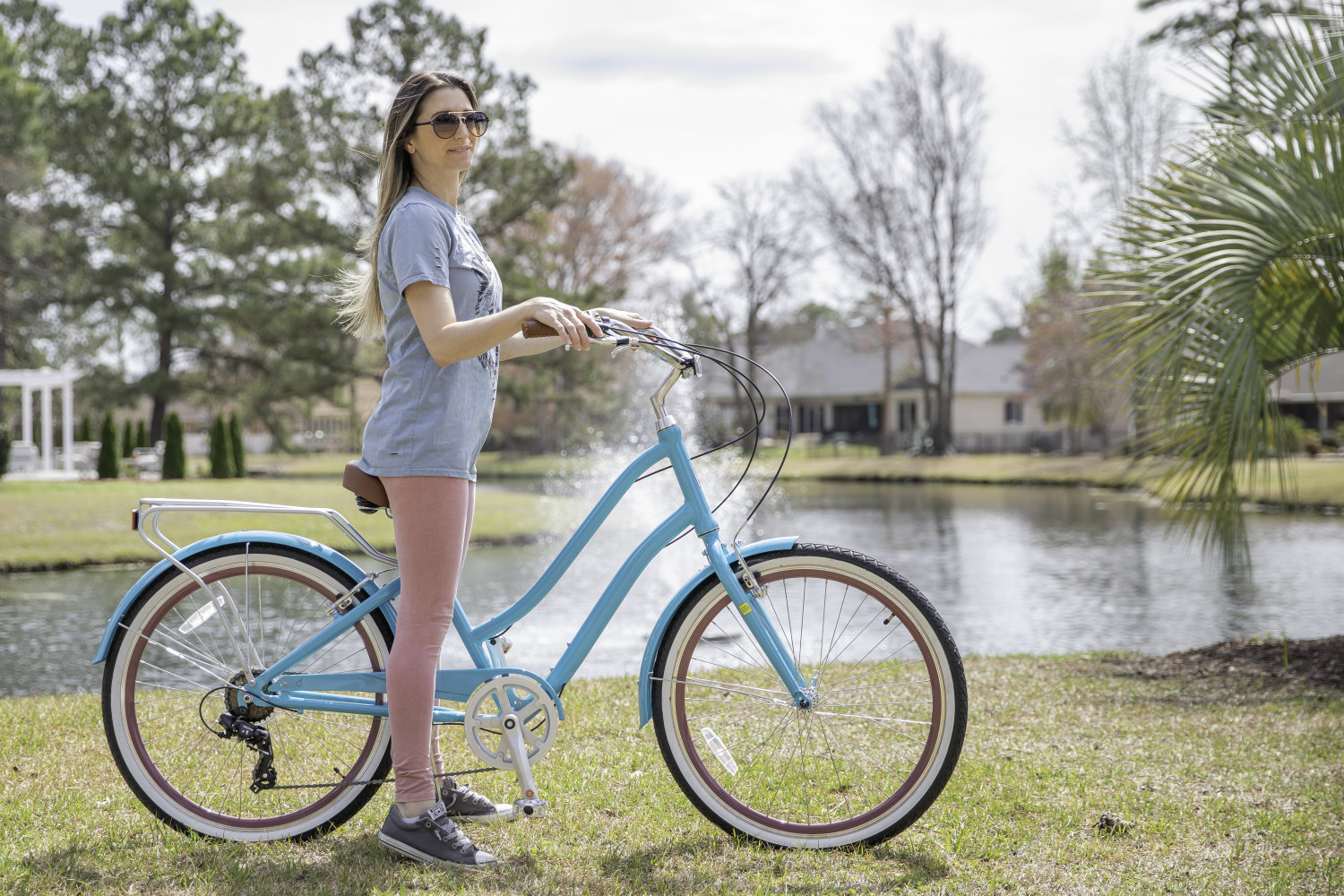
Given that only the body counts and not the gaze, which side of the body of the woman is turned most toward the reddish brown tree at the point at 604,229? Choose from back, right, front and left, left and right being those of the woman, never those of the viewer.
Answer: left

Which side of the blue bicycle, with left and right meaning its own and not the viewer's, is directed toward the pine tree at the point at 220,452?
left

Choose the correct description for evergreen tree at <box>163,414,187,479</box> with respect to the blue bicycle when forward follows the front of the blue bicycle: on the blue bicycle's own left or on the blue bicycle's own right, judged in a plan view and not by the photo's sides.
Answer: on the blue bicycle's own left

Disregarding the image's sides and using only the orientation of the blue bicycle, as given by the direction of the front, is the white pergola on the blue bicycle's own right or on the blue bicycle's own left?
on the blue bicycle's own left

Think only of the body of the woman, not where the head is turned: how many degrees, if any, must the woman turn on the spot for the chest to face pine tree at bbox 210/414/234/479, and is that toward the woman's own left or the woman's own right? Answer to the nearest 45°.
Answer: approximately 90° to the woman's own left

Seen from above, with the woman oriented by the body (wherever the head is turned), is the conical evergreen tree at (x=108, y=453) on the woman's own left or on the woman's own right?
on the woman's own left

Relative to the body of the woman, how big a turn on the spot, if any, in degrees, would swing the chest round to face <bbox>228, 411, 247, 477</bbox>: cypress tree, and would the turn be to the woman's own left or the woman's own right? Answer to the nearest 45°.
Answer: approximately 90° to the woman's own left

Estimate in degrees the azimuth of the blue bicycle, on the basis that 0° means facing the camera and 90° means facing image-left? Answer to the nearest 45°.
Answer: approximately 270°

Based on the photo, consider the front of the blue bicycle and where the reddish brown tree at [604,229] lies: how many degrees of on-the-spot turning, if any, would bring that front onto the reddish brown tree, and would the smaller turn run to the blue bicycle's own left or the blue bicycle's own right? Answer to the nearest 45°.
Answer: approximately 90° to the blue bicycle's own left

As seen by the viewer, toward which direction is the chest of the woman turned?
to the viewer's right
